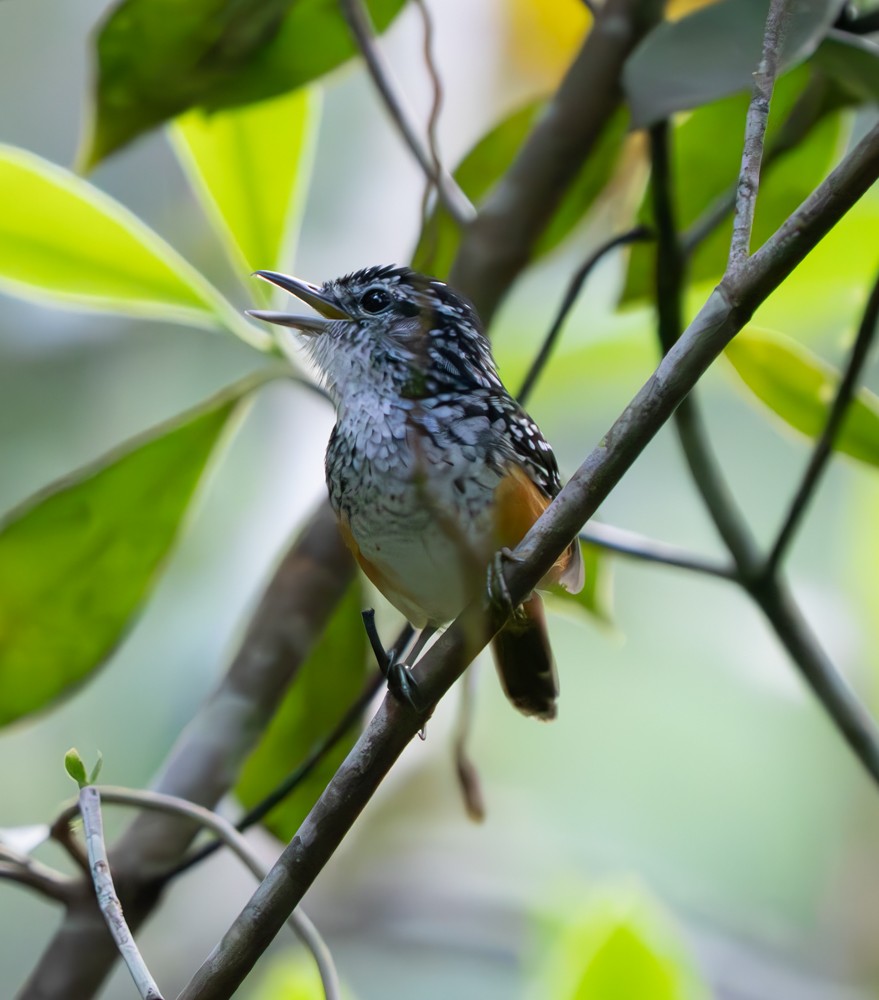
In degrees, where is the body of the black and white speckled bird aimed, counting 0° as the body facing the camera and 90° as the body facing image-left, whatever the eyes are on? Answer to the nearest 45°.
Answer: approximately 45°
